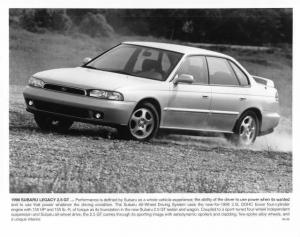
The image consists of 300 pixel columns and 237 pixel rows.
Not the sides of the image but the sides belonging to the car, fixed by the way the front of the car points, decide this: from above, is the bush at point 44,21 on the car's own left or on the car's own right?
on the car's own right

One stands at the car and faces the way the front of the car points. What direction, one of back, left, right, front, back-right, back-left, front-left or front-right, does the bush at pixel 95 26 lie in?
back-right

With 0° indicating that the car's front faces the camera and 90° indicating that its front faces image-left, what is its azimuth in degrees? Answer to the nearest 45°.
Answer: approximately 45°
